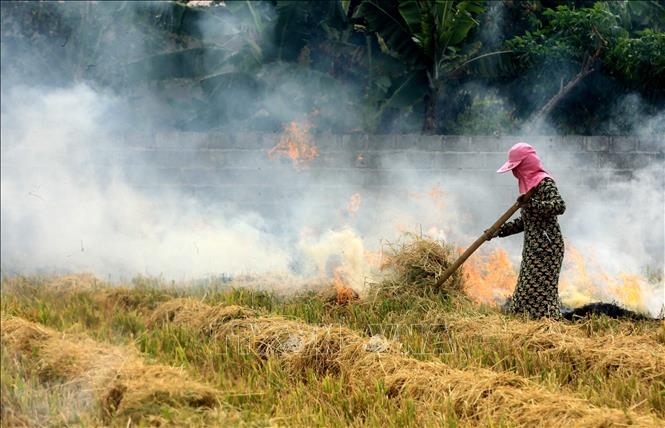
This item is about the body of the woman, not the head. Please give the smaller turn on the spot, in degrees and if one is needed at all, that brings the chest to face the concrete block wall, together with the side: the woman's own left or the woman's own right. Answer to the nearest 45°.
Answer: approximately 45° to the woman's own right

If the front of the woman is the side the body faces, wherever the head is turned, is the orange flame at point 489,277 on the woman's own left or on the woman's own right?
on the woman's own right

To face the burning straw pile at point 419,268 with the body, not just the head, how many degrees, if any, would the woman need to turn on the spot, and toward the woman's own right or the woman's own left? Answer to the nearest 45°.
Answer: approximately 45° to the woman's own right

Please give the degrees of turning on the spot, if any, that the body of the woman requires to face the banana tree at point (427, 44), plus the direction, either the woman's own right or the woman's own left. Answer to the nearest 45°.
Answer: approximately 90° to the woman's own right

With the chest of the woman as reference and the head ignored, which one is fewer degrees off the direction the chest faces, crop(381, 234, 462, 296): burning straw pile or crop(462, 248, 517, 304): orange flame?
the burning straw pile

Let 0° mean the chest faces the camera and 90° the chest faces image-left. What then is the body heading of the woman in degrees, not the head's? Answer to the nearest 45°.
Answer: approximately 90°

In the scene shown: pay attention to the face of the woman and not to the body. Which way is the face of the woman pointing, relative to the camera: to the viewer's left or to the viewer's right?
to the viewer's left

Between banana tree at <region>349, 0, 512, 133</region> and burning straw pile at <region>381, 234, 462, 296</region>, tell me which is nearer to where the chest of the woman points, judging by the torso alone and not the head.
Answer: the burning straw pile

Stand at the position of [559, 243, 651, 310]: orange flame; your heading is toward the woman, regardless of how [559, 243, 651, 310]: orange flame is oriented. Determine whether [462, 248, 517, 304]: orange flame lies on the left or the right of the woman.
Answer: right

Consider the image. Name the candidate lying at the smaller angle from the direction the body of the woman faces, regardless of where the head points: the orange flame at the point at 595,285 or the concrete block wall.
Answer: the concrete block wall

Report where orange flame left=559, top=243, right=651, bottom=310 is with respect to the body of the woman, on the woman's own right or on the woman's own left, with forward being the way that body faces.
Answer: on the woman's own right
